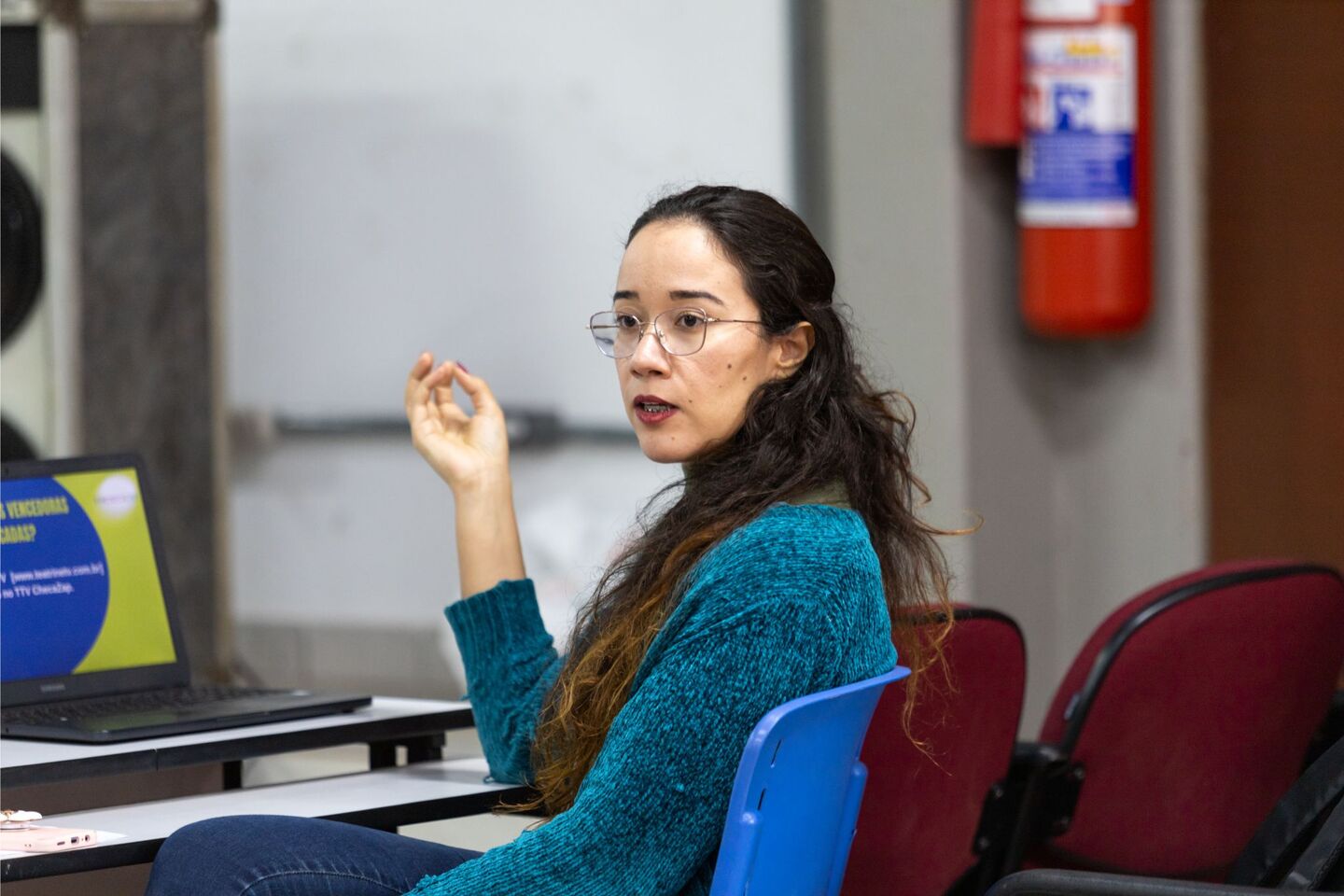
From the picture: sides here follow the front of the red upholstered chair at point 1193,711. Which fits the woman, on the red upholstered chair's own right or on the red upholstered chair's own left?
on the red upholstered chair's own left

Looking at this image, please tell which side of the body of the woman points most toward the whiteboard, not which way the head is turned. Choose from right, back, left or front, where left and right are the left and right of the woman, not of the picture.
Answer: right

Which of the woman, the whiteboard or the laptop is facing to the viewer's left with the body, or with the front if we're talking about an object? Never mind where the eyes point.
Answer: the woman

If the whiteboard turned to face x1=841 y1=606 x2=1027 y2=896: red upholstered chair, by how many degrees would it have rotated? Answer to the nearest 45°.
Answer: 0° — it already faces it

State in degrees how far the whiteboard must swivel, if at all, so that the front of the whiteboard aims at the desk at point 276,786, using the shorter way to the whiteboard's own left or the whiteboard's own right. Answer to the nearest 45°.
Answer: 0° — it already faces it

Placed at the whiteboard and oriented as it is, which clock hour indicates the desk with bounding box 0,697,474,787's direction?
The desk is roughly at 12 o'clock from the whiteboard.

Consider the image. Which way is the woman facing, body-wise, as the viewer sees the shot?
to the viewer's left

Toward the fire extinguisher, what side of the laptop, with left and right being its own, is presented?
left

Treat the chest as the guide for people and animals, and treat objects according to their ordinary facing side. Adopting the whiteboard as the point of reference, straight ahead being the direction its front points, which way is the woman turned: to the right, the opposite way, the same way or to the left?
to the right
